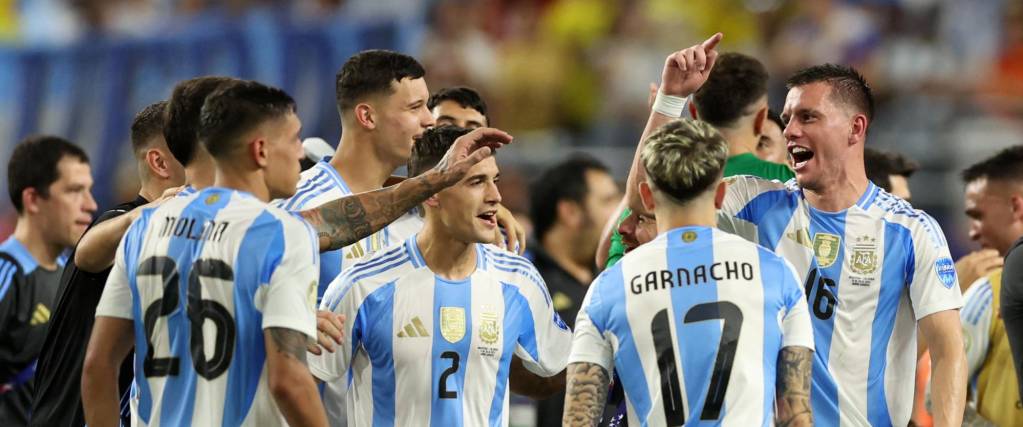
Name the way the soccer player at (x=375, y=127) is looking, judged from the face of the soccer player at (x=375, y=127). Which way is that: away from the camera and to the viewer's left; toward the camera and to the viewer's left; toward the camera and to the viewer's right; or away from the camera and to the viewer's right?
toward the camera and to the viewer's right

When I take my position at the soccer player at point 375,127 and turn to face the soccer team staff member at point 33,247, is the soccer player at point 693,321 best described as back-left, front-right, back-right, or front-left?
back-left

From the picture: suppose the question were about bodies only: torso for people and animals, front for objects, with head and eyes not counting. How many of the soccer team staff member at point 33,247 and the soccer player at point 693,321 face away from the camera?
1

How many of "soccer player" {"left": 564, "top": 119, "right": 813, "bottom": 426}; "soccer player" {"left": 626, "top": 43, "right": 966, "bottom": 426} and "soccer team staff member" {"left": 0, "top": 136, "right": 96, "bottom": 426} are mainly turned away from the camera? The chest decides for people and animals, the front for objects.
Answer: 1

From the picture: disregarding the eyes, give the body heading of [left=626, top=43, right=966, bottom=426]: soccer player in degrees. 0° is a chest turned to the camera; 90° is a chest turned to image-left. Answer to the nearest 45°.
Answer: approximately 45°

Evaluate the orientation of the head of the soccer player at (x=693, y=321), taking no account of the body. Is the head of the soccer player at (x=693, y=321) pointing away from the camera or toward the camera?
away from the camera

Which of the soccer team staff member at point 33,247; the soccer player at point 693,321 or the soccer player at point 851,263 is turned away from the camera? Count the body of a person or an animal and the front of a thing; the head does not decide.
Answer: the soccer player at point 693,321

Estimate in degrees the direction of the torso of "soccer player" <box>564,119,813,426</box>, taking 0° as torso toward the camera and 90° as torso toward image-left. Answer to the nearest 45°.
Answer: approximately 180°

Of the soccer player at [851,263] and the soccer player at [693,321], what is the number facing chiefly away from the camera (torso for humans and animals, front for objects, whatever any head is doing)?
1

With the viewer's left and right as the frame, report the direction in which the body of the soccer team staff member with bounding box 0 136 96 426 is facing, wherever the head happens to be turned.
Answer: facing the viewer and to the right of the viewer

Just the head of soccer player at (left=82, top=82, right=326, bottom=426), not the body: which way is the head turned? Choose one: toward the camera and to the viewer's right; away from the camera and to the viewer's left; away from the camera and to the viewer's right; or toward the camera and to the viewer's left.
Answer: away from the camera and to the viewer's right

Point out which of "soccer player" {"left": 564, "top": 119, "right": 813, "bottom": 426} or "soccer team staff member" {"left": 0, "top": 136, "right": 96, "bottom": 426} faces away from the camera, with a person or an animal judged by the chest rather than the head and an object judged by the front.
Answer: "soccer player" {"left": 564, "top": 119, "right": 813, "bottom": 426}
